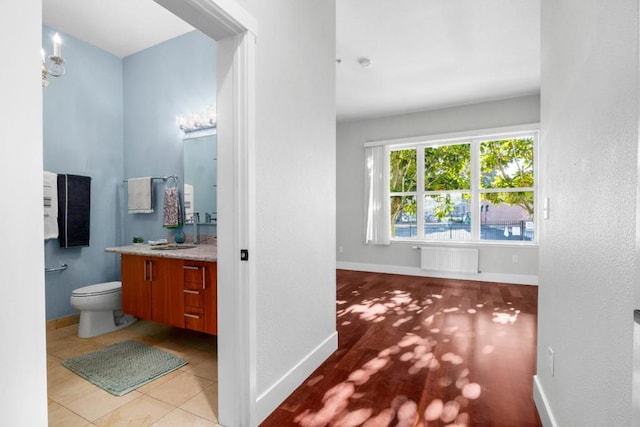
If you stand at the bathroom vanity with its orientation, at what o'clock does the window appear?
The window is roughly at 7 o'clock from the bathroom vanity.

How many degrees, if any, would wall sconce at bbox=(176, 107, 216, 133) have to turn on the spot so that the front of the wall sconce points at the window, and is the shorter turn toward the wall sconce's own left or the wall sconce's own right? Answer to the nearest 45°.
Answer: approximately 135° to the wall sconce's own left

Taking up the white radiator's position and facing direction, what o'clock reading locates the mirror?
The mirror is roughly at 1 o'clock from the white radiator.

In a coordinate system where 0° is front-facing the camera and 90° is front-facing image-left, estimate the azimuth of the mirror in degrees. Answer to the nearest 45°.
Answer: approximately 45°

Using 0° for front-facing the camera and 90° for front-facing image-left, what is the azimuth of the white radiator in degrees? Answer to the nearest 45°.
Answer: approximately 0°

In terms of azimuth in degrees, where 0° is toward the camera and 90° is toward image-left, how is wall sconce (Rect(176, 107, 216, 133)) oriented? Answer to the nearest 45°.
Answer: approximately 45°

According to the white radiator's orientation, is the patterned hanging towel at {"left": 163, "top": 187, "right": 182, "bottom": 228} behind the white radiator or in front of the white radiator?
in front
